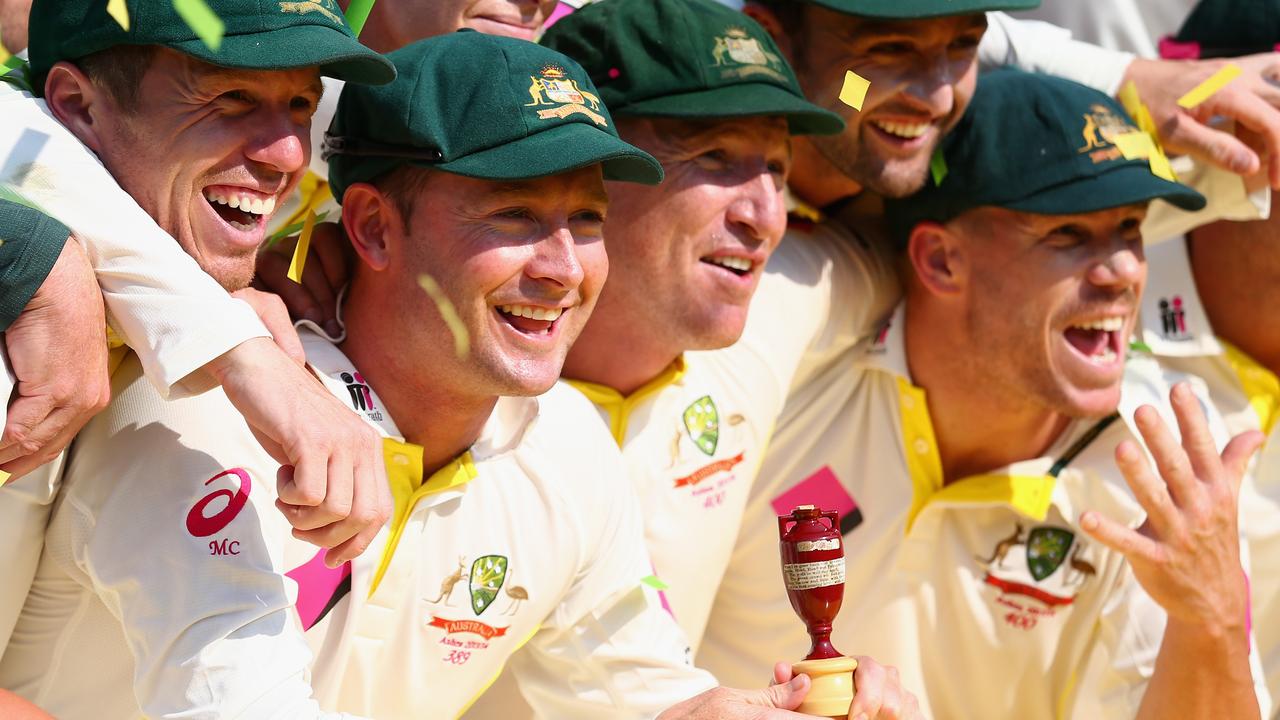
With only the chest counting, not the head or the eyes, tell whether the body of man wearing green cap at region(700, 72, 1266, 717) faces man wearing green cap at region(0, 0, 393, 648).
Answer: no

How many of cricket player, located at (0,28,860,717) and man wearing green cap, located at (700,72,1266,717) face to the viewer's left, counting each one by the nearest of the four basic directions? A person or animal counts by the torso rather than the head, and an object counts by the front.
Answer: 0

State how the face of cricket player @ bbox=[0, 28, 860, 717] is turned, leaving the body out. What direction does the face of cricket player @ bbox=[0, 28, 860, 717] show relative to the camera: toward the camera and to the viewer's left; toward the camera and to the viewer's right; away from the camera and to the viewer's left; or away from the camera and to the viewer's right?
toward the camera and to the viewer's right

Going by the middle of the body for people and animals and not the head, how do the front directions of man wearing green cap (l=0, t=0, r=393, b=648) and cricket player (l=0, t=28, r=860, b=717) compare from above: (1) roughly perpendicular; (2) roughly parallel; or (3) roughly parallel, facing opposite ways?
roughly parallel

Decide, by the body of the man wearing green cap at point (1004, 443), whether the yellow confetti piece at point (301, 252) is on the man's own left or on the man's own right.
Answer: on the man's own right

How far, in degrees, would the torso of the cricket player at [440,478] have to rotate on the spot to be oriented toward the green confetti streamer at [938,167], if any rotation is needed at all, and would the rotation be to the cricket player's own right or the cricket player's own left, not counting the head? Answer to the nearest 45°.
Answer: approximately 90° to the cricket player's own left

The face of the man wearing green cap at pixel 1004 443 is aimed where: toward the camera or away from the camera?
toward the camera

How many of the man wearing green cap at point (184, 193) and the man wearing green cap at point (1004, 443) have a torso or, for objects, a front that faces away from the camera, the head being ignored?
0

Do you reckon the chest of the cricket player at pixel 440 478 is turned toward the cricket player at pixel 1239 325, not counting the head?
no

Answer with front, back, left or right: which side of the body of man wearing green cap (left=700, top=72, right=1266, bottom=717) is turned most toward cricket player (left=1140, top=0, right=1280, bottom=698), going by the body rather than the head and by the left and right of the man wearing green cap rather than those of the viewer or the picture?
left

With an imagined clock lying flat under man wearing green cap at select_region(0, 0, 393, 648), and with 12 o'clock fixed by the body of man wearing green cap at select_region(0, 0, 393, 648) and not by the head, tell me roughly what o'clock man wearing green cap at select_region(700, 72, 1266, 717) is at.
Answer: man wearing green cap at select_region(700, 72, 1266, 717) is roughly at 10 o'clock from man wearing green cap at select_region(0, 0, 393, 648).

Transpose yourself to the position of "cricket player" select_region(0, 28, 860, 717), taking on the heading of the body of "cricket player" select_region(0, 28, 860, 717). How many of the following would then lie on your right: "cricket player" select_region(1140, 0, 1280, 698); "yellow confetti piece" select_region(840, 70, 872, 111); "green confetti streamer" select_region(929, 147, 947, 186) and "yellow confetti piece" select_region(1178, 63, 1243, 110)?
0

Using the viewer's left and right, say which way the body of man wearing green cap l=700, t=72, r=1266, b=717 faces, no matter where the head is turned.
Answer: facing the viewer and to the right of the viewer
